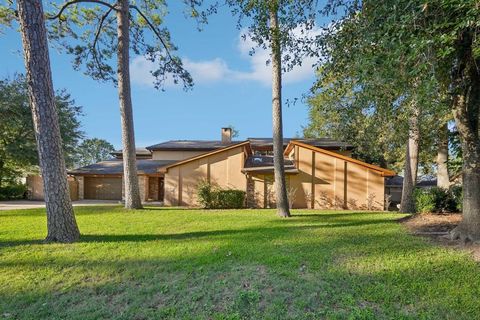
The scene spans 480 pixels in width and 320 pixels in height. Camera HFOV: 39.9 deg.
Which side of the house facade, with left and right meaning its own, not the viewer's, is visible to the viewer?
front

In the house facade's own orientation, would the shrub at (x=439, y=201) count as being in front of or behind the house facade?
in front

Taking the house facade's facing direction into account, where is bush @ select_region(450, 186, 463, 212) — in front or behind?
in front

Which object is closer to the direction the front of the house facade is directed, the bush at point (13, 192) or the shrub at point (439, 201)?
the shrub
